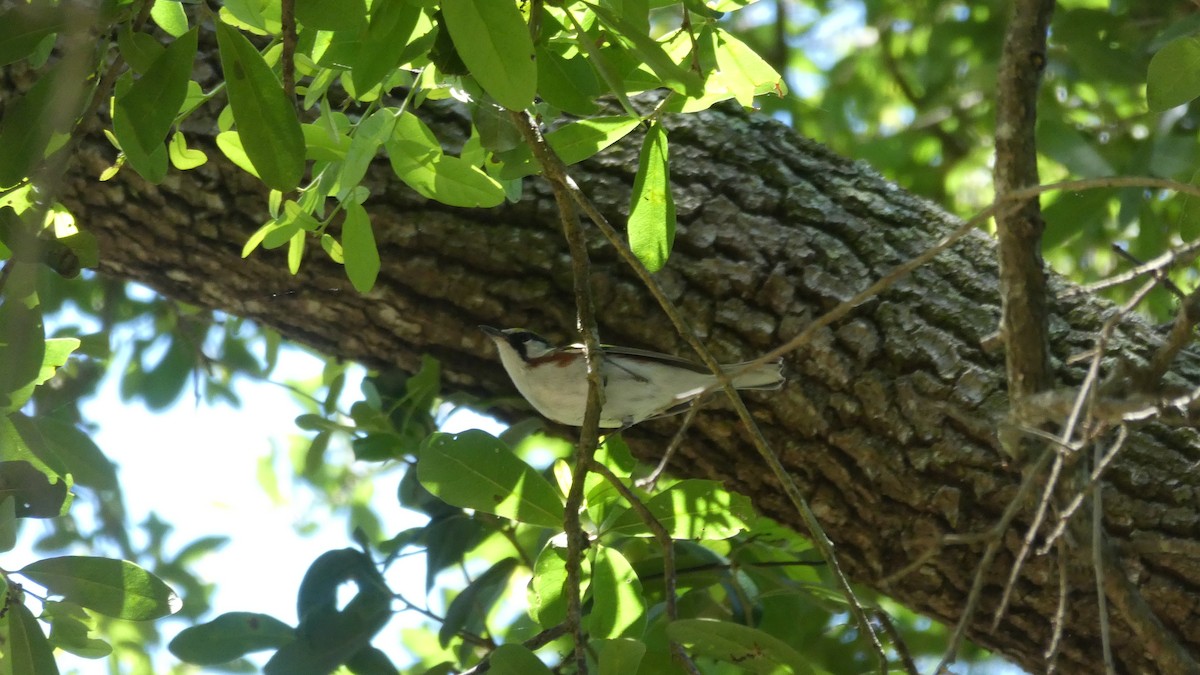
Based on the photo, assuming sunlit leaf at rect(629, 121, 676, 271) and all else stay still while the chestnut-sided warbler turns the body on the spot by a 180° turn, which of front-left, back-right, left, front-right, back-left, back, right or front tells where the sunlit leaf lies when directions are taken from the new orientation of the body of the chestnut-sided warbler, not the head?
right

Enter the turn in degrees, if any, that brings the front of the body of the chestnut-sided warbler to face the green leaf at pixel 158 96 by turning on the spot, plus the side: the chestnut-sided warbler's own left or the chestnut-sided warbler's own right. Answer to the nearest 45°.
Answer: approximately 45° to the chestnut-sided warbler's own left

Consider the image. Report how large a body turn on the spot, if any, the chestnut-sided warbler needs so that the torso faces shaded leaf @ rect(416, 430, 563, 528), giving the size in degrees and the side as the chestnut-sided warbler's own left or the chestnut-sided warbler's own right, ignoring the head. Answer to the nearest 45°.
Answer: approximately 90° to the chestnut-sided warbler's own left

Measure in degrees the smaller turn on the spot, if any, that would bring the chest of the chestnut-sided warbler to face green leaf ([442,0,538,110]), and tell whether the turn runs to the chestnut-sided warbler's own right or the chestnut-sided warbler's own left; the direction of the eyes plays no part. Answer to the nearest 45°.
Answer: approximately 90° to the chestnut-sided warbler's own left

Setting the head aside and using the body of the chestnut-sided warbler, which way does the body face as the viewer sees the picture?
to the viewer's left

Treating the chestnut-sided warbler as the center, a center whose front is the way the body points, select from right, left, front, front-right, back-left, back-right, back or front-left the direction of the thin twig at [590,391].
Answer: left

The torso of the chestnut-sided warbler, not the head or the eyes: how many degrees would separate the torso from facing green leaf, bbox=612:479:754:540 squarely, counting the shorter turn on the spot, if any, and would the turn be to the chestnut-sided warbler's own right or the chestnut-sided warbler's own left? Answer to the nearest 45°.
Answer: approximately 135° to the chestnut-sided warbler's own left

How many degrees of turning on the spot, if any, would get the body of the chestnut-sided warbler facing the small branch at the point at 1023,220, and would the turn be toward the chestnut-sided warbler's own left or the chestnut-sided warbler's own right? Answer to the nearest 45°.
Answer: approximately 135° to the chestnut-sided warbler's own left
